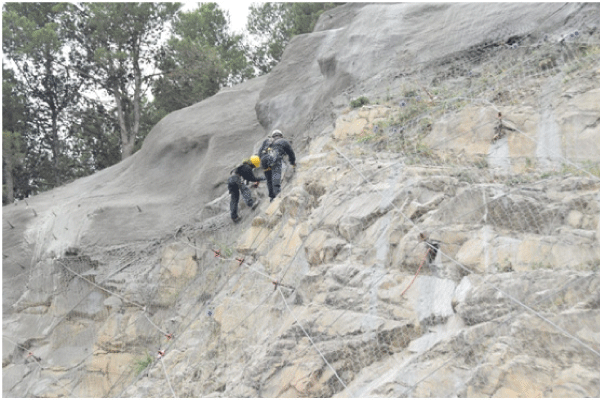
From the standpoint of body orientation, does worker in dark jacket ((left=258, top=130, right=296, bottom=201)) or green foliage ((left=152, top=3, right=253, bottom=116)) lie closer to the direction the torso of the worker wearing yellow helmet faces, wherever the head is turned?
the worker in dark jacket

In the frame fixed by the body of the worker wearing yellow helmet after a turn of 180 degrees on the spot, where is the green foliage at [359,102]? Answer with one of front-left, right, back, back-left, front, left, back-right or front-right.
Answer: back

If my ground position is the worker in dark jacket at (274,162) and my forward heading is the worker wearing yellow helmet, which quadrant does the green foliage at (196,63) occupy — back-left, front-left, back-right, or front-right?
front-right

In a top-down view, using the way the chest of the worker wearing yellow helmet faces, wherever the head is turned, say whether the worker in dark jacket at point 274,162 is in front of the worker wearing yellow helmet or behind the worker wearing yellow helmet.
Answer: in front

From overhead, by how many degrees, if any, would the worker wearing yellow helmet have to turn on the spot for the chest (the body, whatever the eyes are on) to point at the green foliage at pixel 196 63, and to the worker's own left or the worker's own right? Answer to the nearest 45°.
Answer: approximately 90° to the worker's own left

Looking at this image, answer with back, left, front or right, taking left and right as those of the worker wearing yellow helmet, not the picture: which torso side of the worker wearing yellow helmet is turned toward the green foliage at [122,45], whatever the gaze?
left
